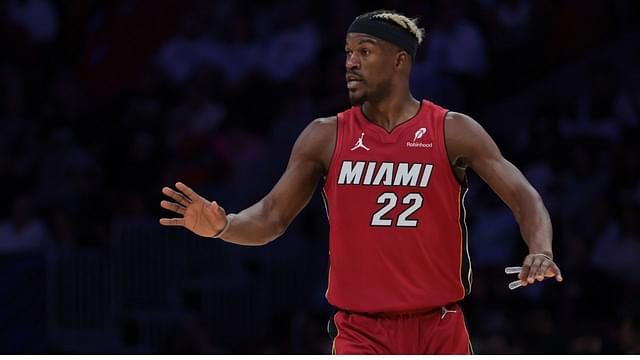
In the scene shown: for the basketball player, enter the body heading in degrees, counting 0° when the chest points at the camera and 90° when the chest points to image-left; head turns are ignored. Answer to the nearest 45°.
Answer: approximately 0°

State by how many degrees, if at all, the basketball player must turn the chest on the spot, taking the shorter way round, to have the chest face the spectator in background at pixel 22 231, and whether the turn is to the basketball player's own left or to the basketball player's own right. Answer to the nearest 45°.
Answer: approximately 135° to the basketball player's own right

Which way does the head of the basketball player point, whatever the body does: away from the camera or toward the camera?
toward the camera

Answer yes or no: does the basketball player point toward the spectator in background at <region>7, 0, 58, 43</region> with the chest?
no
